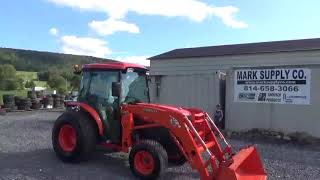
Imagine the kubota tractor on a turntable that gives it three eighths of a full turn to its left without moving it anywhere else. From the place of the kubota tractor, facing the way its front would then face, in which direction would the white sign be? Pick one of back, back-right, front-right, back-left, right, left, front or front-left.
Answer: front-right

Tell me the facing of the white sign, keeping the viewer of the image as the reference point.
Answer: facing the viewer

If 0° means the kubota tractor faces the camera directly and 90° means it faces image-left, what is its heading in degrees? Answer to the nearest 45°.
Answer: approximately 315°

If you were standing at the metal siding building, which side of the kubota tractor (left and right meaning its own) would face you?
left
